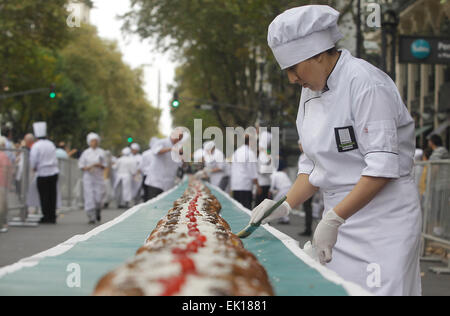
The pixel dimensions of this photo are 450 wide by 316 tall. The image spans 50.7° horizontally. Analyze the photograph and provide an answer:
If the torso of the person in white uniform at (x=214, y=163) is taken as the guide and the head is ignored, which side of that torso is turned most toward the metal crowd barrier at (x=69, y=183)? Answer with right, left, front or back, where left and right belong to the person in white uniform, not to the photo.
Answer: front

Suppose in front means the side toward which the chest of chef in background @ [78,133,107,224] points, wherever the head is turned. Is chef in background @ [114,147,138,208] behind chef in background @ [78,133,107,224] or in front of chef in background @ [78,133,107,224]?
behind

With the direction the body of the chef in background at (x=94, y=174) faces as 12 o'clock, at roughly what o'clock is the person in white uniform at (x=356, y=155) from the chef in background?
The person in white uniform is roughly at 12 o'clock from the chef in background.

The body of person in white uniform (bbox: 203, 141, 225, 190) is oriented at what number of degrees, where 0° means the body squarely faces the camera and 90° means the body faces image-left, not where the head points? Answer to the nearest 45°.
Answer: approximately 45°

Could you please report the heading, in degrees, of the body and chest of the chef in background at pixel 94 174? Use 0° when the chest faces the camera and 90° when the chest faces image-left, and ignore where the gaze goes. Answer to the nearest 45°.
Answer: approximately 0°

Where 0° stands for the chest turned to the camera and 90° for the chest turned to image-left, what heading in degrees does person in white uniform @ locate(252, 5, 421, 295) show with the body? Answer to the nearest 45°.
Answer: approximately 45°
